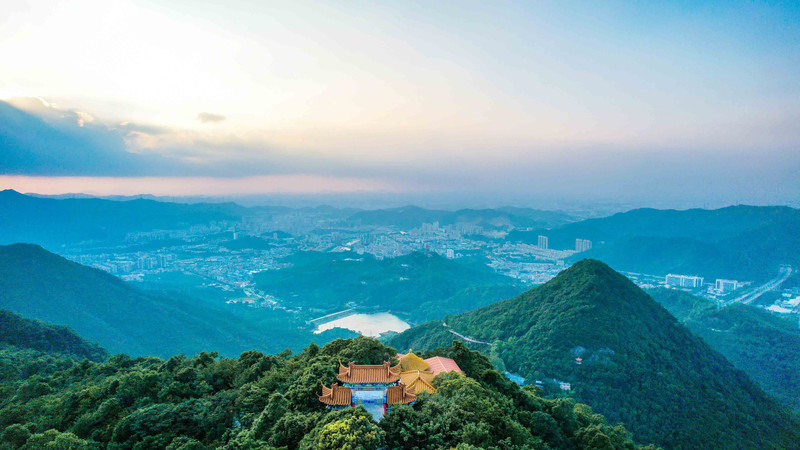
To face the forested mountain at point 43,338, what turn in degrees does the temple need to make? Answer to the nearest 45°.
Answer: approximately 135° to its right

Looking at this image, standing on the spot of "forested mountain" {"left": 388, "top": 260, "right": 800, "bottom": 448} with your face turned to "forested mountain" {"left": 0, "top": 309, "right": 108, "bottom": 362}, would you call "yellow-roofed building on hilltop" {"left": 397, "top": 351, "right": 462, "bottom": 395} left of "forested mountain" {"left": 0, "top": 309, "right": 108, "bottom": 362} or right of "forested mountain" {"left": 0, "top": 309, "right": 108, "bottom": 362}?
left

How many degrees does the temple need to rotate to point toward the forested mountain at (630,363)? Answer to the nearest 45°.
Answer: approximately 135° to its left

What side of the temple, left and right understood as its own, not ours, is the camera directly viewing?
front

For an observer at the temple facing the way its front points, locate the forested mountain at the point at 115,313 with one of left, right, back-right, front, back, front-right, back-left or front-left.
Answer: back-right

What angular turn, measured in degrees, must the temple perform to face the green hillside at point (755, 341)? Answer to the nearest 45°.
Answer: approximately 135° to its left
